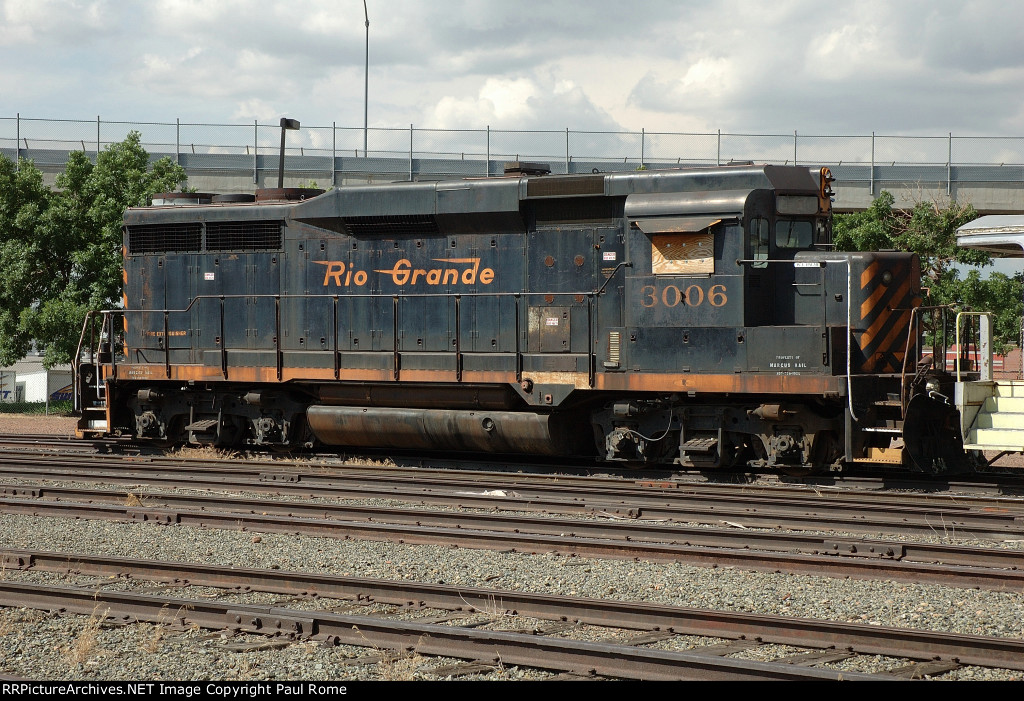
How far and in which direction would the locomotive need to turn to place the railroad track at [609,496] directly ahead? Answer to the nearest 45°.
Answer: approximately 45° to its right

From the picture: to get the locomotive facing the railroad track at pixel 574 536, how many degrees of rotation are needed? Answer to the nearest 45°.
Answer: approximately 45° to its right

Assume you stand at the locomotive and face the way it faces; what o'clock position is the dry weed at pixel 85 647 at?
The dry weed is roughly at 2 o'clock from the locomotive.

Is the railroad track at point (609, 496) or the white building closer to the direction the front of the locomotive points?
the railroad track

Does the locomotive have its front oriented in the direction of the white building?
no

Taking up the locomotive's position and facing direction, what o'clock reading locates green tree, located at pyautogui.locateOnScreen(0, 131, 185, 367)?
The green tree is roughly at 6 o'clock from the locomotive.

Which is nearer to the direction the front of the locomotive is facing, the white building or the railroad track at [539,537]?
the railroad track

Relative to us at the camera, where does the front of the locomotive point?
facing the viewer and to the right of the viewer

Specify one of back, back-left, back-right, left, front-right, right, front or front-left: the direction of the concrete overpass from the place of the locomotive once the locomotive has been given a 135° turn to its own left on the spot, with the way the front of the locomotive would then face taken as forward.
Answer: front
